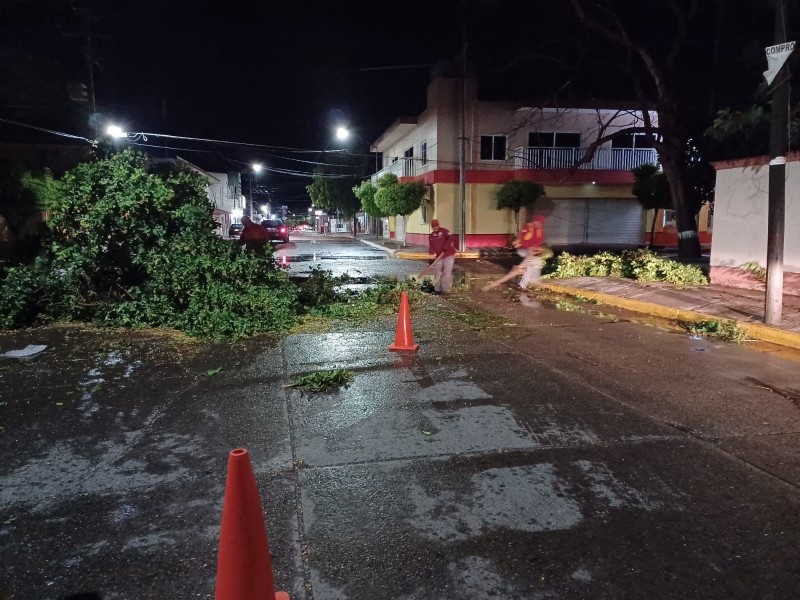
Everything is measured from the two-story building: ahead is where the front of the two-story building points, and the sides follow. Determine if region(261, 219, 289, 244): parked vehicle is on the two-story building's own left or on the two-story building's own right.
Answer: on the two-story building's own right

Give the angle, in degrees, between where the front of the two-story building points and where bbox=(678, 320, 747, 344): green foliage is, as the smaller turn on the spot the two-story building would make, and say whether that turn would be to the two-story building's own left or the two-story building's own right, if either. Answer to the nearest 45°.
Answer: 0° — it already faces it

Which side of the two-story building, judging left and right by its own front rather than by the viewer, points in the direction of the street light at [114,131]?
right

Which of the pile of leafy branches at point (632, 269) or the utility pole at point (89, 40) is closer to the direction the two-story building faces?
the pile of leafy branches

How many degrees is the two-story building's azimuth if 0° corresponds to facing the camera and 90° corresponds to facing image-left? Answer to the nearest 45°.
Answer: approximately 0°

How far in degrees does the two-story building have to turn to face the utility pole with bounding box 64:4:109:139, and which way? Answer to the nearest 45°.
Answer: approximately 45° to its right

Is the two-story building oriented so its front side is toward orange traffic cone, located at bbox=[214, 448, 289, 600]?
yes

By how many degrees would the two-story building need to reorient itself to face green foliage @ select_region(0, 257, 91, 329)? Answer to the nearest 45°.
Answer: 0° — it already faces it
